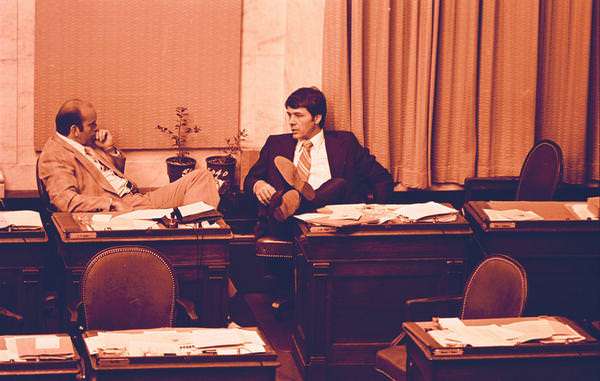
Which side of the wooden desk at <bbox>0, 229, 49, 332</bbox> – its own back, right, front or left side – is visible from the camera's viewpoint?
front

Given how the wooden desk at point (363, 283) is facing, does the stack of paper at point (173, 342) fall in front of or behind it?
in front

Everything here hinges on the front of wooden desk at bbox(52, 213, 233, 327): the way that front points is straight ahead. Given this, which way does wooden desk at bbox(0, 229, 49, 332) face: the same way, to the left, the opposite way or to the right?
the same way

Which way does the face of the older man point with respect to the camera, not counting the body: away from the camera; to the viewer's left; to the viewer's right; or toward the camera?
to the viewer's right

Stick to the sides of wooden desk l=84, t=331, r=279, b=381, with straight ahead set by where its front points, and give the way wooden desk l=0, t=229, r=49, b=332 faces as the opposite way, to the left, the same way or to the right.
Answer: the same way

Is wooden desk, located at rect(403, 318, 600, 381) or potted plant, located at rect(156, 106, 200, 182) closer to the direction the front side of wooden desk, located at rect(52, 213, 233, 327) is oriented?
the wooden desk

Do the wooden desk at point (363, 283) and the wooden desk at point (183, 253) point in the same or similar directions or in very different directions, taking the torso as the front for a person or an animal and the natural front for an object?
same or similar directions

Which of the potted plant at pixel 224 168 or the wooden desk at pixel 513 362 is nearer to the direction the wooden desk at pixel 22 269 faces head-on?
the wooden desk

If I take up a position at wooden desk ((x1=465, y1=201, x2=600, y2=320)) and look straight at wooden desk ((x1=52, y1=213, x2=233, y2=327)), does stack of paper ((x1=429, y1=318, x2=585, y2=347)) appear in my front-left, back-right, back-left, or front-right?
front-left

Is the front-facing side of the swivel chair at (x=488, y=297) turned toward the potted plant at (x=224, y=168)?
no

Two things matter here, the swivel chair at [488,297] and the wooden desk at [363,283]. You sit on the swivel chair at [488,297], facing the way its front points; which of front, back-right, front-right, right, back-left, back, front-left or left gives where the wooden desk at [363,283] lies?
right

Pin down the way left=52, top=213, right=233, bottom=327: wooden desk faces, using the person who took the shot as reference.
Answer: facing the viewer
